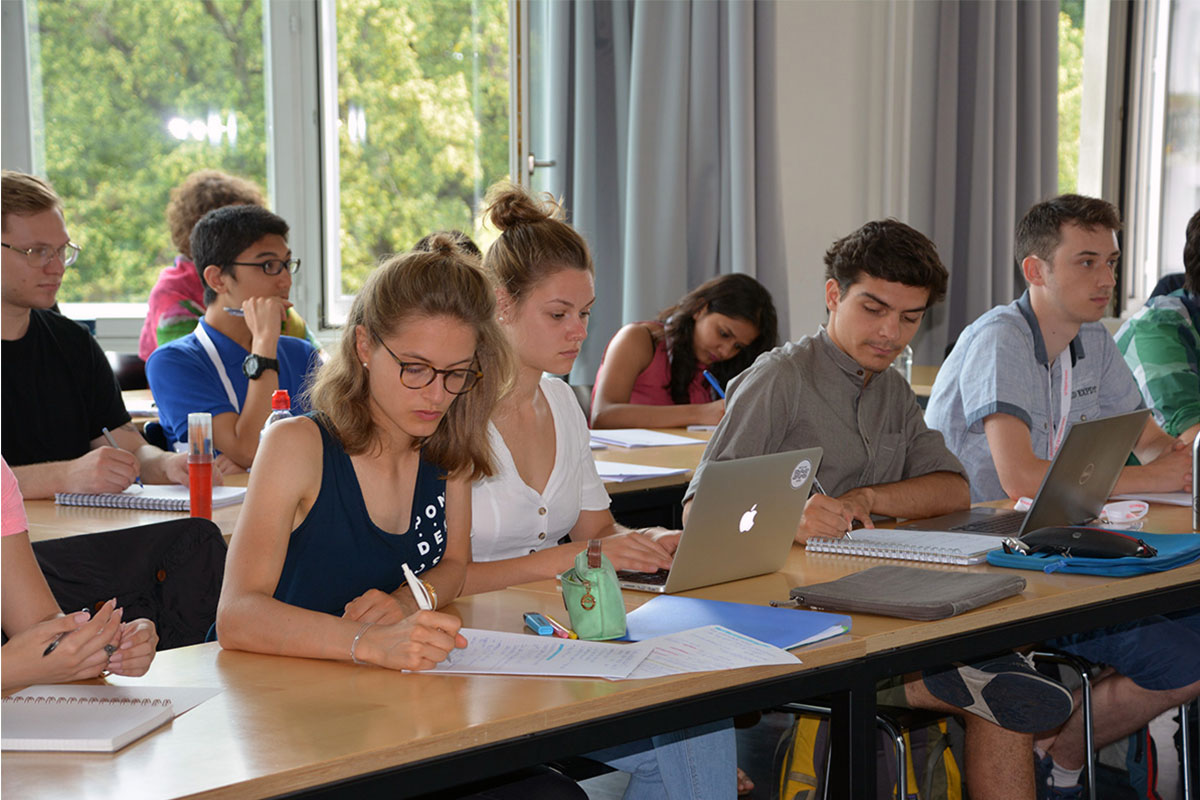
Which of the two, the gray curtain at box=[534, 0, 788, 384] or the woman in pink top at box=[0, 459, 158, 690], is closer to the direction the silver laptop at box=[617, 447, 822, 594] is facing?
the gray curtain
